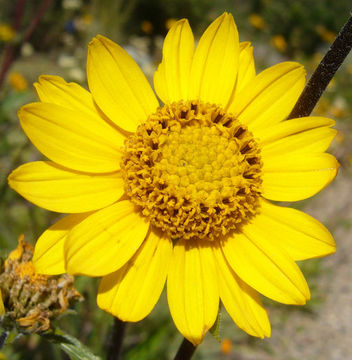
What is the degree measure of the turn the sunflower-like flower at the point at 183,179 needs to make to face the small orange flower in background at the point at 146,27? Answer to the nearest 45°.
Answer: approximately 180°

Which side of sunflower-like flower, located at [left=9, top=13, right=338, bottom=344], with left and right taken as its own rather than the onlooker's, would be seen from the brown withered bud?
right

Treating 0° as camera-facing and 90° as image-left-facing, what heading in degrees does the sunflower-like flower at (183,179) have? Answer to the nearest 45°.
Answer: approximately 0°

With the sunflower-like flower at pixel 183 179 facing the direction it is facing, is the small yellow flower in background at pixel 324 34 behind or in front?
behind
